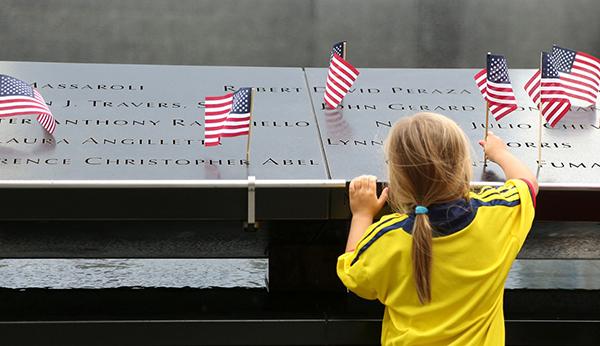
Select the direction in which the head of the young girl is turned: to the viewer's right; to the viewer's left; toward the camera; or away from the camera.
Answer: away from the camera

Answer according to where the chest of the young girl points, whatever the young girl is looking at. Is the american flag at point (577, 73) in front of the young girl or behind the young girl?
in front

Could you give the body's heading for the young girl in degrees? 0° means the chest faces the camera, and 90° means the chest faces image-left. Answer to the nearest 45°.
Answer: approximately 180°

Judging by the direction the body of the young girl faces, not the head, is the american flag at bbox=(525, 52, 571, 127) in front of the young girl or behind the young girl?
in front
